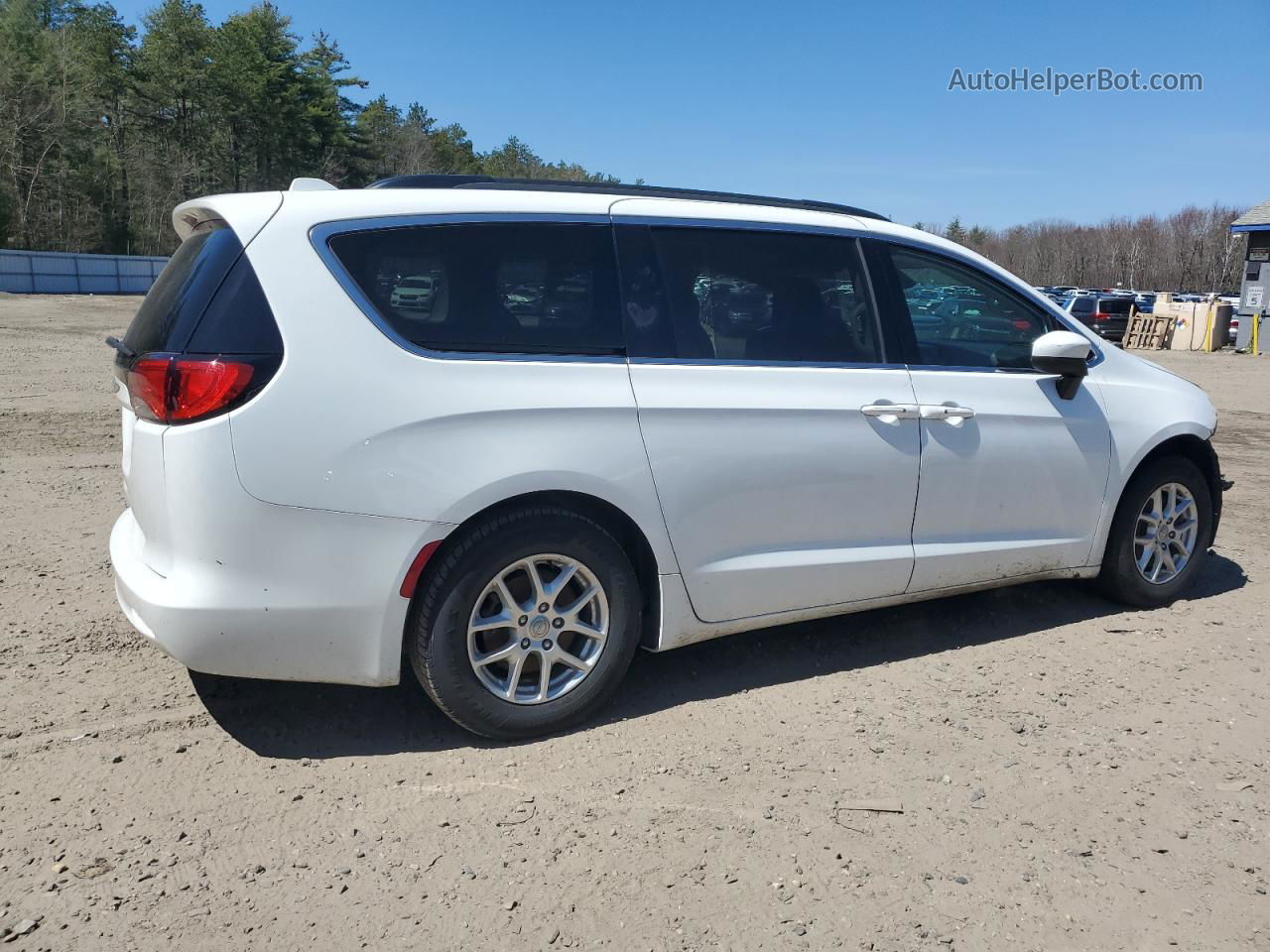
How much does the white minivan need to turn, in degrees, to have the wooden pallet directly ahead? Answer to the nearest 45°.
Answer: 0° — it already faces it

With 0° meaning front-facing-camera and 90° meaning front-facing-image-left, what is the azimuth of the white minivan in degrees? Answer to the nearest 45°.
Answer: approximately 225°

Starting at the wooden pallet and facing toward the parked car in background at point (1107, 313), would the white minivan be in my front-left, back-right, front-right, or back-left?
back-left
